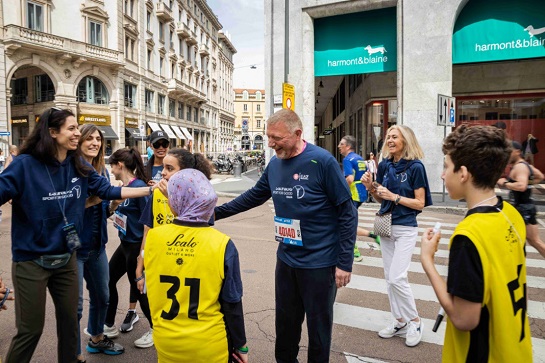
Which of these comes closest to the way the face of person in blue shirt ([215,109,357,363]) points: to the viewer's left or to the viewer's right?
to the viewer's left

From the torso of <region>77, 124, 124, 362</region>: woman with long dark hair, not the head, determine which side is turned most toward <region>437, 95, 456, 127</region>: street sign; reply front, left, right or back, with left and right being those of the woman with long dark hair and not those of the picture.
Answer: left

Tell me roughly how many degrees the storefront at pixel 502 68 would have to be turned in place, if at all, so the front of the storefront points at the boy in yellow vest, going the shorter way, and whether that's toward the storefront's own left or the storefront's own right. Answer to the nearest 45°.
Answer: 0° — it already faces them

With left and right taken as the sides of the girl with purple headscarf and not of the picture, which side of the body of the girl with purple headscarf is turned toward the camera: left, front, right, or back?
back

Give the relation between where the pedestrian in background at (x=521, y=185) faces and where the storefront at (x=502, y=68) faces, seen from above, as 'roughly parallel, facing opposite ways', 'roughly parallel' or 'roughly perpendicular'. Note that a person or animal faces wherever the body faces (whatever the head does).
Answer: roughly perpendicular
